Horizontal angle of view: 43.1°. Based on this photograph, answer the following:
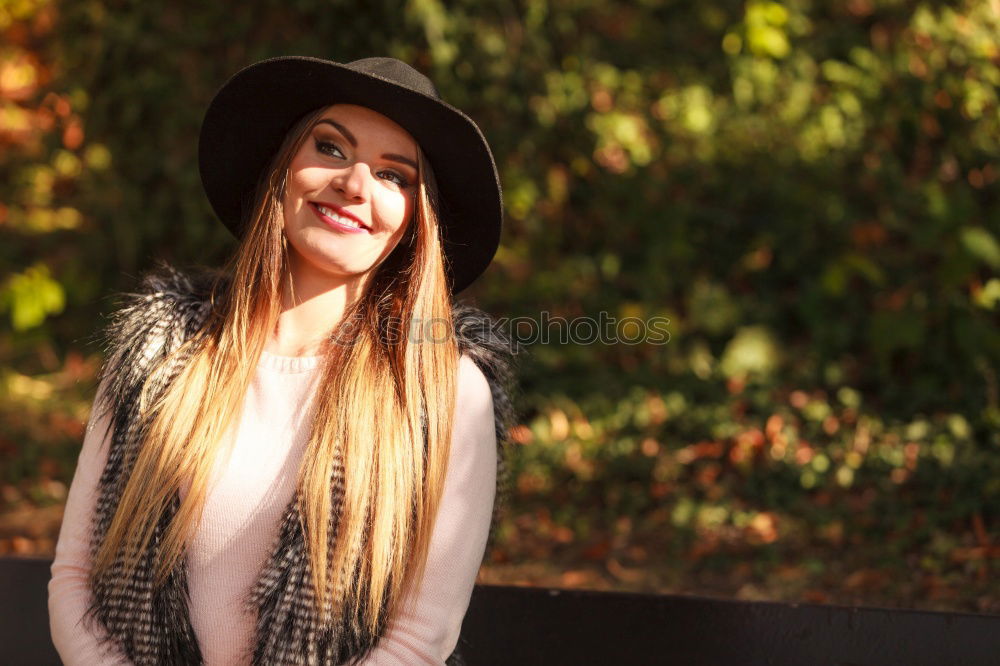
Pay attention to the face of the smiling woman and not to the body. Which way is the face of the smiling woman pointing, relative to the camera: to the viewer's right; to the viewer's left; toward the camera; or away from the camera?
toward the camera

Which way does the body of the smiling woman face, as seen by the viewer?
toward the camera
